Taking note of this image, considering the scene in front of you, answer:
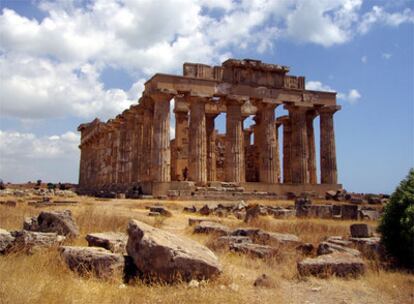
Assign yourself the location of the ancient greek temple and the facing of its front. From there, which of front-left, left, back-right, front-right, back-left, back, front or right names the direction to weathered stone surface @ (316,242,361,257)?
front-right

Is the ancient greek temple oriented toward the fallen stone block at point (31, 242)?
no

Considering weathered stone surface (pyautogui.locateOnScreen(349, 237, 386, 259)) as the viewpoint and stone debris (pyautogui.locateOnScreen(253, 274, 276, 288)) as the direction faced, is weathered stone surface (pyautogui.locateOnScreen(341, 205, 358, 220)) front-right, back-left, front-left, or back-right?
back-right

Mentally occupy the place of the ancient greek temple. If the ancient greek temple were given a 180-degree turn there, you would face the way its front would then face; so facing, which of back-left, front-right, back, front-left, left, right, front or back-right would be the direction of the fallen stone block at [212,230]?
back-left

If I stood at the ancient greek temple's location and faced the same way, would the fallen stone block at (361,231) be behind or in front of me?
in front

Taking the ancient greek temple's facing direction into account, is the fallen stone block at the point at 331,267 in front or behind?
in front

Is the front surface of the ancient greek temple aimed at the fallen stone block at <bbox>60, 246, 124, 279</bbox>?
no

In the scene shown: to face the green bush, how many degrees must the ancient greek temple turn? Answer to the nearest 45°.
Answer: approximately 45° to its right

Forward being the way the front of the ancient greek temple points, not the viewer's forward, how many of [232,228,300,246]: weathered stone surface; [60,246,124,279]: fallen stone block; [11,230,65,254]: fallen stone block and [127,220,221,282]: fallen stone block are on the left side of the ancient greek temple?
0

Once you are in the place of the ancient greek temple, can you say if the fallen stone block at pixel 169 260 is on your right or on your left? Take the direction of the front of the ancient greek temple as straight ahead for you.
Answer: on your right

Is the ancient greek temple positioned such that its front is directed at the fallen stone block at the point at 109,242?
no

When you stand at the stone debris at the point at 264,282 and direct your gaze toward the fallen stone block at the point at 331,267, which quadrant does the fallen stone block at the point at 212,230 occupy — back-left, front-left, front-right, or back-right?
front-left

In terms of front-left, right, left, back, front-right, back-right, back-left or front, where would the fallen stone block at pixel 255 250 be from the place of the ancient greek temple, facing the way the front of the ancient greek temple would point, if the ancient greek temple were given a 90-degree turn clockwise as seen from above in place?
front-left

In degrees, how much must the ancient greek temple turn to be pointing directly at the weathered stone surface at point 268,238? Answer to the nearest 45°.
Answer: approximately 45° to its right

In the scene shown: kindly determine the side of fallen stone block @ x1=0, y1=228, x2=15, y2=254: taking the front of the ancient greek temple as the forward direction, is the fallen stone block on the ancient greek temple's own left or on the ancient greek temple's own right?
on the ancient greek temple's own right
